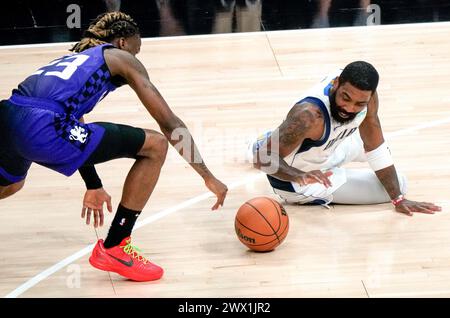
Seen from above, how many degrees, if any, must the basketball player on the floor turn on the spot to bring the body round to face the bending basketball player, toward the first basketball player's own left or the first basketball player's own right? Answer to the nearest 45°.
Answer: approximately 90° to the first basketball player's own right

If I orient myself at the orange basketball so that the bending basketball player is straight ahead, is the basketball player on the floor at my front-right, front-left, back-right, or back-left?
back-right

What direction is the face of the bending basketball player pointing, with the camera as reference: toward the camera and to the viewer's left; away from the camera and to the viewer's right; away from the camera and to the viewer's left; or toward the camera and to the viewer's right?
away from the camera and to the viewer's right

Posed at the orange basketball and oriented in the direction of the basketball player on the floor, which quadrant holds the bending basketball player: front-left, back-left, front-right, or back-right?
back-left
